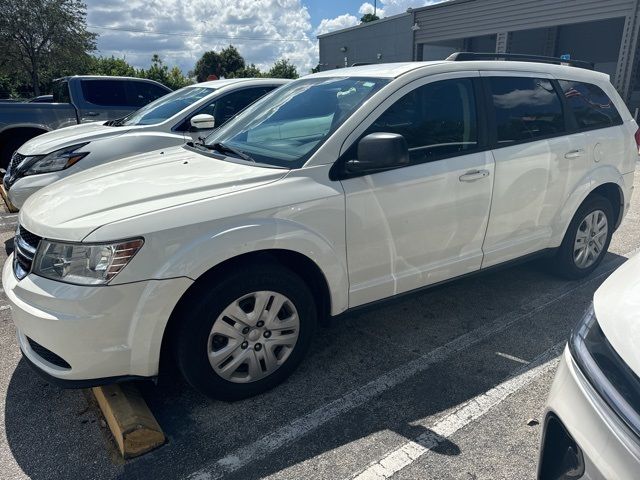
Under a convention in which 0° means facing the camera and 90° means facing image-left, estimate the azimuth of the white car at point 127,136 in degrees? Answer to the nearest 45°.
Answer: approximately 45°

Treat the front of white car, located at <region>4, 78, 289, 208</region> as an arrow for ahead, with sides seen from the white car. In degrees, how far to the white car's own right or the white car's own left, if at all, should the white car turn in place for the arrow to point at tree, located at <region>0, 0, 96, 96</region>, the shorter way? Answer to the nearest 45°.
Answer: approximately 135° to the white car's own right

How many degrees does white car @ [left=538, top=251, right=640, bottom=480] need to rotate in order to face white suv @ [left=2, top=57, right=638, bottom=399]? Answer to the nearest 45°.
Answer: approximately 90° to its right

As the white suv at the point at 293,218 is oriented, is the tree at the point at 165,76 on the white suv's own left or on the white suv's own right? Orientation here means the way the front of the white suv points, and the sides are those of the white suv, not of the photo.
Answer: on the white suv's own right

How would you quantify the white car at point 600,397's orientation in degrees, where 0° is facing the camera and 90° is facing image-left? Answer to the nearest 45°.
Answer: approximately 45°

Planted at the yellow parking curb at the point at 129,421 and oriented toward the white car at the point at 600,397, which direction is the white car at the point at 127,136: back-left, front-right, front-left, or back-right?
back-left

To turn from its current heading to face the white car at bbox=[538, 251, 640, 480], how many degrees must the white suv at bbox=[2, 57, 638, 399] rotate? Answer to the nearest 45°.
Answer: approximately 90° to its left

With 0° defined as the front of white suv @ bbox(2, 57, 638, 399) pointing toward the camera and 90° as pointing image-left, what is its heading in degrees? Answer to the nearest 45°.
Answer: approximately 45°

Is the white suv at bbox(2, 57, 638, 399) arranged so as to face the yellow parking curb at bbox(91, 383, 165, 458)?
yes
